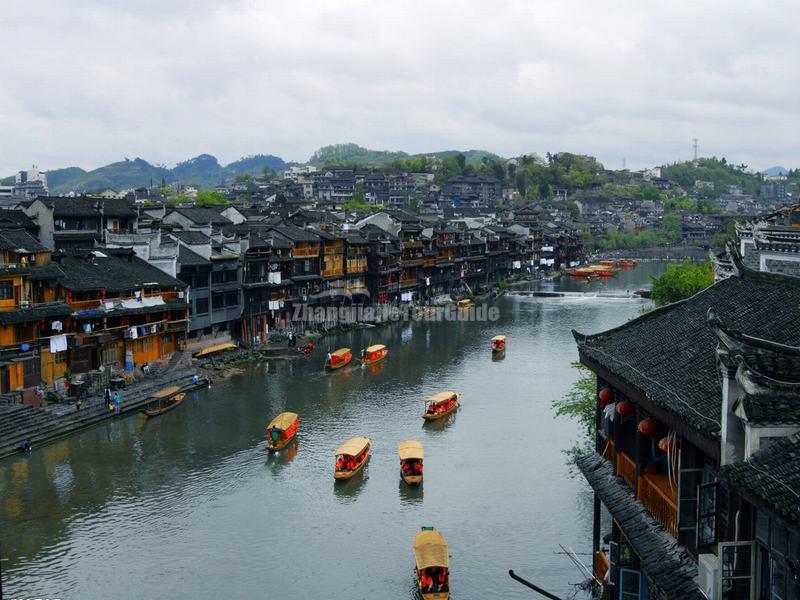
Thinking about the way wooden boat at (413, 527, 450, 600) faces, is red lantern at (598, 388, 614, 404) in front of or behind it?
in front

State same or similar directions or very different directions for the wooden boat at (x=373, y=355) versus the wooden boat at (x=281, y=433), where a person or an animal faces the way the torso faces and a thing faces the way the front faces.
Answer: same or similar directions

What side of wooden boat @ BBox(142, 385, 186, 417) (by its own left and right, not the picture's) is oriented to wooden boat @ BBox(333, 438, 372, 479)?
left

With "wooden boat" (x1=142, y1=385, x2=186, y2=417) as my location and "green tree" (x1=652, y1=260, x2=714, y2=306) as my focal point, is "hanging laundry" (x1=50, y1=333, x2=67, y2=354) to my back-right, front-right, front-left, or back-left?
back-left

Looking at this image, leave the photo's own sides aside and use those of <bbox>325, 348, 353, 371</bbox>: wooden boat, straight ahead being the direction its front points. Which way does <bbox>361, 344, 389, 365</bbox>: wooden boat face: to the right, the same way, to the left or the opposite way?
the same way

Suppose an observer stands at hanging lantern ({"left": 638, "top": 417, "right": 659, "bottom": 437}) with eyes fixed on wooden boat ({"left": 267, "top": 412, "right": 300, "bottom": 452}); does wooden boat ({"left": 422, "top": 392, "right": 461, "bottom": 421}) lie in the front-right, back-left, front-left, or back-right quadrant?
front-right

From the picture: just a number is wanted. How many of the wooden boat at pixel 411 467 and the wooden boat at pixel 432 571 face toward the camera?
2

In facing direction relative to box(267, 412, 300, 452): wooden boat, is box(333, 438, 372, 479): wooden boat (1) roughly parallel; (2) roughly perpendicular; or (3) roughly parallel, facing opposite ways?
roughly parallel

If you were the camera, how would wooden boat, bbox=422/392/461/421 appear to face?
facing the viewer and to the left of the viewer

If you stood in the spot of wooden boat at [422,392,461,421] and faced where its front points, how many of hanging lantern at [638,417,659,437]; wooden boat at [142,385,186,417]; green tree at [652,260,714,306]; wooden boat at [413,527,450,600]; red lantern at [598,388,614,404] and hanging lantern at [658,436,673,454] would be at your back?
1
